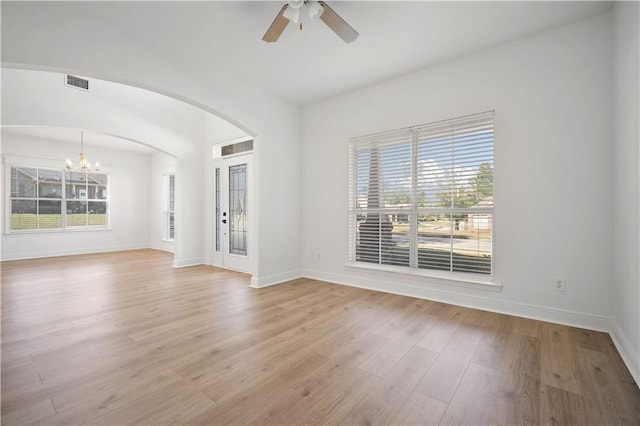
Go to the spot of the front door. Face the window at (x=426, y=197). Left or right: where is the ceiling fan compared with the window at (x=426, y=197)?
right

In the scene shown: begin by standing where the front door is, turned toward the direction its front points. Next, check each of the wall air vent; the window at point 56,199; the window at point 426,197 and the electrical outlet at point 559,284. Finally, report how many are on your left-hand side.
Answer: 2

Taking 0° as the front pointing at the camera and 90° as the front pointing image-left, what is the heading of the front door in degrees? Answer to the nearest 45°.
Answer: approximately 45°

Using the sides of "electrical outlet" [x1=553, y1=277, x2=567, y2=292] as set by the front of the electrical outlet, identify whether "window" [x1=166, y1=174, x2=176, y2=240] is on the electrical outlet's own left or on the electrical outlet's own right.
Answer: on the electrical outlet's own right

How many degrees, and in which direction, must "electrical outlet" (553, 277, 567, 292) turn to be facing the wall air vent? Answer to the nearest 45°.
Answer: approximately 45° to its right

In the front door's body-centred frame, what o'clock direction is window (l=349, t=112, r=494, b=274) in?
The window is roughly at 9 o'clock from the front door.
